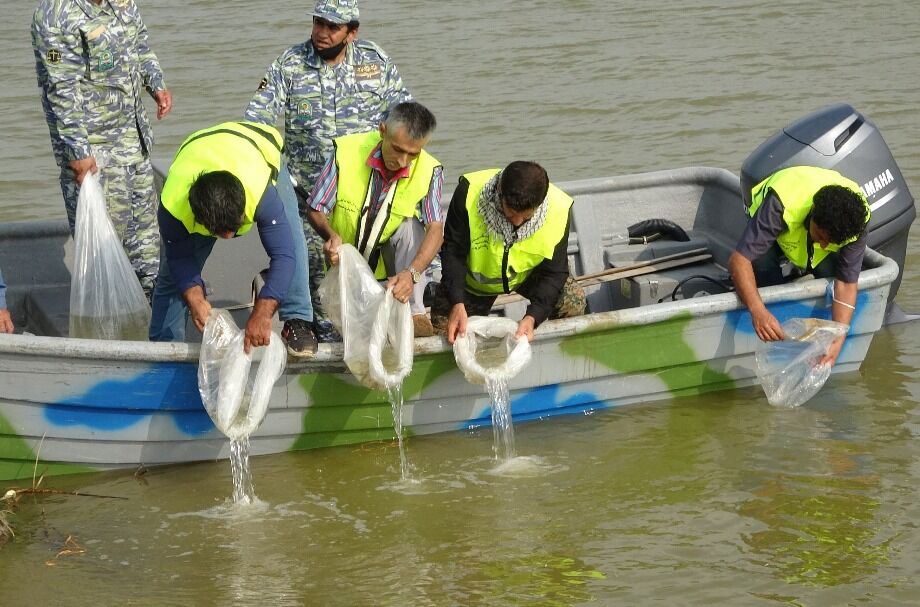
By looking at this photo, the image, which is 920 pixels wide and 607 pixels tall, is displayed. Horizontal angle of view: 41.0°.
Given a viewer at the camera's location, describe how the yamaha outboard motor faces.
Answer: facing to the left of the viewer

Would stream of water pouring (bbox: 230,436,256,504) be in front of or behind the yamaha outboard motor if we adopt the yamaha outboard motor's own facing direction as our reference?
in front

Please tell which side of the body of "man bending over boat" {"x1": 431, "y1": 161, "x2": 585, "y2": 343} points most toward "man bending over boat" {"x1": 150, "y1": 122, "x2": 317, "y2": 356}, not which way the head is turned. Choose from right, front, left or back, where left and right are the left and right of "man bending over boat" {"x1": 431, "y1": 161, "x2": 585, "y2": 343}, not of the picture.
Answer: right

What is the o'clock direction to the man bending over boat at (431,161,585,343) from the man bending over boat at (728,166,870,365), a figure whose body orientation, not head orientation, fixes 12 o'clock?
the man bending over boat at (431,161,585,343) is roughly at 2 o'clock from the man bending over boat at (728,166,870,365).

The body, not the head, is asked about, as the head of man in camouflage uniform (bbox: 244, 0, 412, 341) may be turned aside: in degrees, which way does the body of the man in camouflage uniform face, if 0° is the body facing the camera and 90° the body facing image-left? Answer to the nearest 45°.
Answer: approximately 0°

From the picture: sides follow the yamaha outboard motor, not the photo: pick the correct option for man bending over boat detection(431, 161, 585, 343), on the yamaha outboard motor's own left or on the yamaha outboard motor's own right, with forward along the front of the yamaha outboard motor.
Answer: on the yamaha outboard motor's own left

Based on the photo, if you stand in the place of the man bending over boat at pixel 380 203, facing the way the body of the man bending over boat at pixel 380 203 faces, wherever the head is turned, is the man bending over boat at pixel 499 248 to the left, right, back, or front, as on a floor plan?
left
